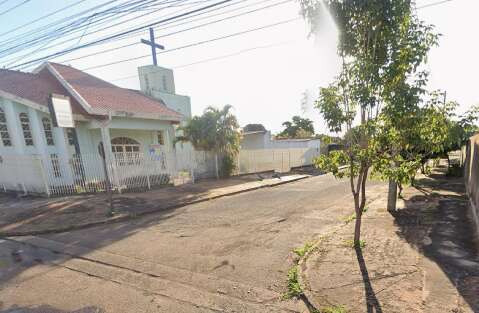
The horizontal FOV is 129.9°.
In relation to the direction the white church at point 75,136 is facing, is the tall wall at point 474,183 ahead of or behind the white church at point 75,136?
ahead

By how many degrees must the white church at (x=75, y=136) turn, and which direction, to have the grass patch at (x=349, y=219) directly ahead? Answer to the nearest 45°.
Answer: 0° — it already faces it

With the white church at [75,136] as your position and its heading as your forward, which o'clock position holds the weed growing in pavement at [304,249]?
The weed growing in pavement is roughly at 1 o'clock from the white church.

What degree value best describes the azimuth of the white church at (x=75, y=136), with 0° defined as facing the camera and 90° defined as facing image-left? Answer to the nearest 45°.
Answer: approximately 315°

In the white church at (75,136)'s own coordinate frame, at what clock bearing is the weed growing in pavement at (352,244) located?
The weed growing in pavement is roughly at 1 o'clock from the white church.

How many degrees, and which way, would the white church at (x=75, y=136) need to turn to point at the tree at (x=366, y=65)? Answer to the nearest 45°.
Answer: approximately 45° to its right

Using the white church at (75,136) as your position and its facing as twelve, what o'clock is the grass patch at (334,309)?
The grass patch is roughly at 1 o'clock from the white church.
